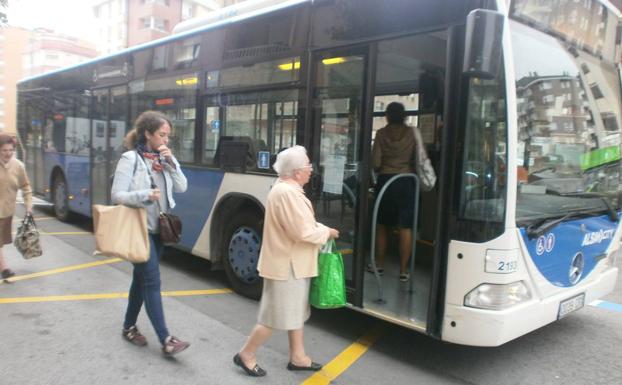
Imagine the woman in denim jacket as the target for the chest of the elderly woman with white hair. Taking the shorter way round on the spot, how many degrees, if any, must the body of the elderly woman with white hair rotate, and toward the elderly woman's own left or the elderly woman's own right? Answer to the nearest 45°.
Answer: approximately 135° to the elderly woman's own left

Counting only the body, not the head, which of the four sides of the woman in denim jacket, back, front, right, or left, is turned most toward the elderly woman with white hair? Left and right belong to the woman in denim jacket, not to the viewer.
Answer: front

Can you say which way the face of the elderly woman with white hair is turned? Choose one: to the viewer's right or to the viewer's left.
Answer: to the viewer's right

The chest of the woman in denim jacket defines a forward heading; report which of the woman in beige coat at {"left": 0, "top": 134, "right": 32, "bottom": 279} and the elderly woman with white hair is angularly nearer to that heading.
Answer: the elderly woman with white hair

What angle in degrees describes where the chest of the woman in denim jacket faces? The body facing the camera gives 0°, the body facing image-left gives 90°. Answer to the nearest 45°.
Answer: approximately 315°

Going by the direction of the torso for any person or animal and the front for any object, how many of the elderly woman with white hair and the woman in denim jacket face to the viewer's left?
0

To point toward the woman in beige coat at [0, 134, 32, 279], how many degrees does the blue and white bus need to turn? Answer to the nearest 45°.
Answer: approximately 135° to its right

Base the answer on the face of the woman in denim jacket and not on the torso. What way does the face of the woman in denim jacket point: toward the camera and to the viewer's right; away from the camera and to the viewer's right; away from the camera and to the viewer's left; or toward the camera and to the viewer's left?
toward the camera and to the viewer's right

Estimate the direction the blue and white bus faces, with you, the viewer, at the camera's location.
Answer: facing the viewer and to the right of the viewer

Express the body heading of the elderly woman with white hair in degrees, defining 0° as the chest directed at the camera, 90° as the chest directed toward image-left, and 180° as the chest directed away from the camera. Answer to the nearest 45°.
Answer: approximately 270°

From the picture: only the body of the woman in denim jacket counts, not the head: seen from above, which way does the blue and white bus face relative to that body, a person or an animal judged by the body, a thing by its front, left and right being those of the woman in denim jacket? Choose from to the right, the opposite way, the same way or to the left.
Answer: the same way

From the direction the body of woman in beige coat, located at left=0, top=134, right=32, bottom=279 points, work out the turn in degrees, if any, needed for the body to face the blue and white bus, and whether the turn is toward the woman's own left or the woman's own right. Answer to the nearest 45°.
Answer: approximately 90° to the woman's own left

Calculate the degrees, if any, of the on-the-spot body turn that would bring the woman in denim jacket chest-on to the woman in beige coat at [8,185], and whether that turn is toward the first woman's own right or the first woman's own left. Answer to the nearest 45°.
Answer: approximately 180°

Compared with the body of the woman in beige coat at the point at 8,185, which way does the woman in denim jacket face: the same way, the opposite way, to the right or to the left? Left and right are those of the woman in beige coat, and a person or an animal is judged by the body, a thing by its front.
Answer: the same way
